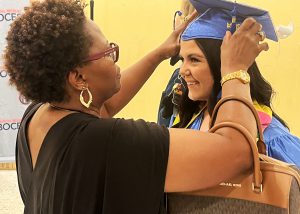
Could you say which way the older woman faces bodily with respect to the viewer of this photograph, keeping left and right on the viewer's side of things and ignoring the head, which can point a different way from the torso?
facing away from the viewer and to the right of the viewer
